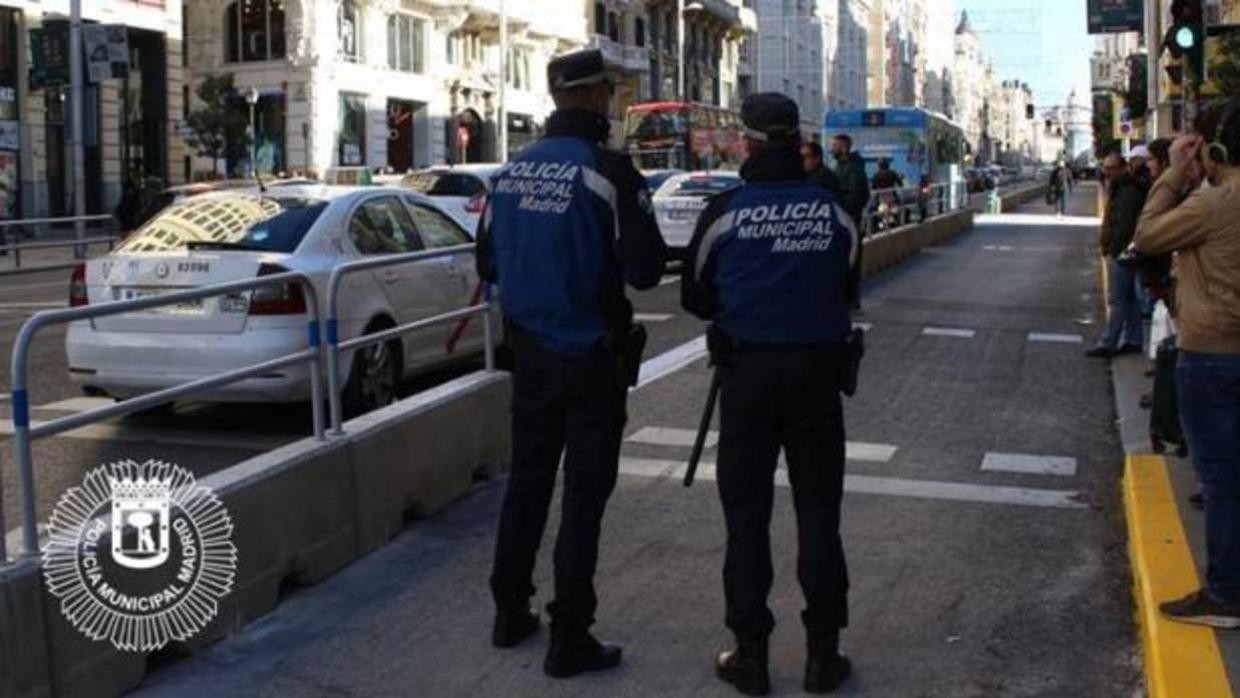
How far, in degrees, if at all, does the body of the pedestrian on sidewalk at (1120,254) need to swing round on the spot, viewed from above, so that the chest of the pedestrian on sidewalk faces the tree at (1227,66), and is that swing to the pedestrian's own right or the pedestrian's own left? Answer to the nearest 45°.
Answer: approximately 90° to the pedestrian's own right

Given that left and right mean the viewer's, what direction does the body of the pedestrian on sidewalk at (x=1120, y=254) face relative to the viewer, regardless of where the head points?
facing to the left of the viewer

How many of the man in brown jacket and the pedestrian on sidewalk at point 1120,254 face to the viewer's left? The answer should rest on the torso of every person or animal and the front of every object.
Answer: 2

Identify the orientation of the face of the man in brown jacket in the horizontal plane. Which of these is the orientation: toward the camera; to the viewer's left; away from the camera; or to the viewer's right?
to the viewer's left

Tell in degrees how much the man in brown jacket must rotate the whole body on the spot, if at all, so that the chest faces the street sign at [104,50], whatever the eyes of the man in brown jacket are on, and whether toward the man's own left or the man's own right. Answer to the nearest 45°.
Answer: approximately 45° to the man's own right

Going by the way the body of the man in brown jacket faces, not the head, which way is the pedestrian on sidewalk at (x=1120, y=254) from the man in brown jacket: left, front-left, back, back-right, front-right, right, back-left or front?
right

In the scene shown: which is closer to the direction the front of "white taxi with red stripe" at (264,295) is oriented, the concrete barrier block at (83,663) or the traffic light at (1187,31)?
the traffic light

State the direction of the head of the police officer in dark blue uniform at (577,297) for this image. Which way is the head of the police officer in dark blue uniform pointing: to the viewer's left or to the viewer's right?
to the viewer's right

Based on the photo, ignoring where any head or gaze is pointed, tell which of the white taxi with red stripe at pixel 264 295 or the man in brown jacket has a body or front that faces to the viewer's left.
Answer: the man in brown jacket

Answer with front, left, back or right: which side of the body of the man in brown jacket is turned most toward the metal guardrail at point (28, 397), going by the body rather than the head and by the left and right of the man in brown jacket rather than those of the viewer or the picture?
front

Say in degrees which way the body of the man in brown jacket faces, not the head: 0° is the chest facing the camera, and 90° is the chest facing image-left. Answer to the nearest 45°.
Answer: approximately 90°

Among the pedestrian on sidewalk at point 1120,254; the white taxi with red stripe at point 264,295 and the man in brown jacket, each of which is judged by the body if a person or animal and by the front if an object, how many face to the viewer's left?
2

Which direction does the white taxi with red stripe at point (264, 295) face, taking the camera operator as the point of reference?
facing away from the viewer and to the right of the viewer
